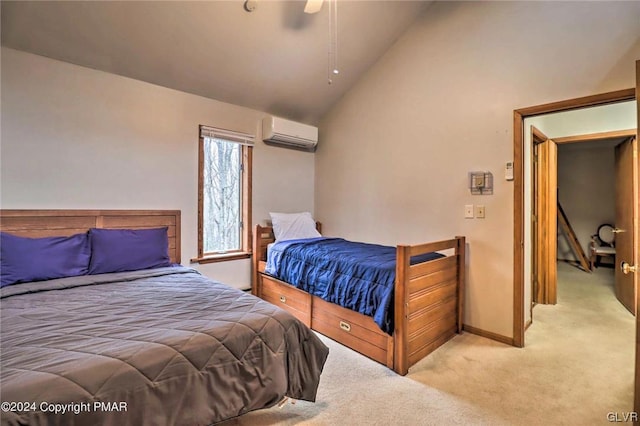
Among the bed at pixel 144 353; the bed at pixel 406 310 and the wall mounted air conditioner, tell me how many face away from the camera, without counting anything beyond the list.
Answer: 0

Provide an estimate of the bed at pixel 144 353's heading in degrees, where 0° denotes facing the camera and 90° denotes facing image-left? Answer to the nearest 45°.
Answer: approximately 315°

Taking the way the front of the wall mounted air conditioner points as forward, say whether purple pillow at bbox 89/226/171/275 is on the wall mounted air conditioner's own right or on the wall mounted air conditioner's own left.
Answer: on the wall mounted air conditioner's own right

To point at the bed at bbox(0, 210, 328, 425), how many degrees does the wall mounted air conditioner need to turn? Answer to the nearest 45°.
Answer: approximately 45° to its right

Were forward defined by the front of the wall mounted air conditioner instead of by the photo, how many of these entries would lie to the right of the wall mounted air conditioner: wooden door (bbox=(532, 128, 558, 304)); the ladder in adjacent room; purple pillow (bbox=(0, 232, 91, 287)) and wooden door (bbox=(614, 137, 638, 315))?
1

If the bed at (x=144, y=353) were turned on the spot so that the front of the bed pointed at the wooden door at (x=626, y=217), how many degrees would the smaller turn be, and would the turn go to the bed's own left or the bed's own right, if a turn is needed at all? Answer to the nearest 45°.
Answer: approximately 45° to the bed's own left

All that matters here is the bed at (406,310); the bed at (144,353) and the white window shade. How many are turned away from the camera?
0

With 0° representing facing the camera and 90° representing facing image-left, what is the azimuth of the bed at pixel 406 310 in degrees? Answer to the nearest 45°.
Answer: approximately 315°

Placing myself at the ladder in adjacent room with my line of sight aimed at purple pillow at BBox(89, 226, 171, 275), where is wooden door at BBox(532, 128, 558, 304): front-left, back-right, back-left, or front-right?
front-left
